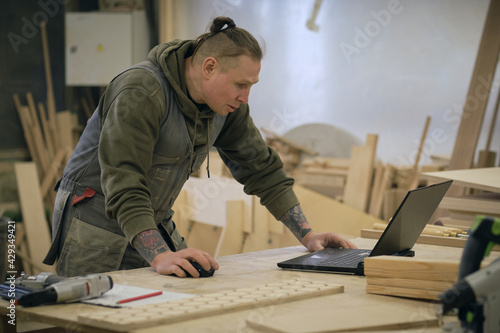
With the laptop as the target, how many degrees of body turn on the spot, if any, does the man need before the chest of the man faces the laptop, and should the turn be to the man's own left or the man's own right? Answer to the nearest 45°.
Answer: approximately 45° to the man's own left

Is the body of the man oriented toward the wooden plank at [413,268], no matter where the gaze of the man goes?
yes

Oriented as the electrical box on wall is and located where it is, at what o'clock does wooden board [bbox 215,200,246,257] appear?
The wooden board is roughly at 11 o'clock from the electrical box on wall.

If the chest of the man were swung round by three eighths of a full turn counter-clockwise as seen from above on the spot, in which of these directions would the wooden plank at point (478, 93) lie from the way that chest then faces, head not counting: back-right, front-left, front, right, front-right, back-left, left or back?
front-right

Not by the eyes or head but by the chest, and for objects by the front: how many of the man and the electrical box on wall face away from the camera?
0

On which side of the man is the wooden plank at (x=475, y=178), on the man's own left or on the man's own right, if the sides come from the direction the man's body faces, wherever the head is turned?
on the man's own left

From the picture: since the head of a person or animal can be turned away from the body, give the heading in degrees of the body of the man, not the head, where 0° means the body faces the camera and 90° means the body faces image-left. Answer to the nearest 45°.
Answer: approximately 315°

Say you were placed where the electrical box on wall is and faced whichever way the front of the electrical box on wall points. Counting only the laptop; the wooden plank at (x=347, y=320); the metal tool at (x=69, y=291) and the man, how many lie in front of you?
4

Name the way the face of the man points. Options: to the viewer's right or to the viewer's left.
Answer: to the viewer's right

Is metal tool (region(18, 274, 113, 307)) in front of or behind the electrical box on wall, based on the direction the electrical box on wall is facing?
in front

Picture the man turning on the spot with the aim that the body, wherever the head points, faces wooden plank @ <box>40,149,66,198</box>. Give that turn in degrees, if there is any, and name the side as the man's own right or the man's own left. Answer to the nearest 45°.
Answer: approximately 135° to the man's own left

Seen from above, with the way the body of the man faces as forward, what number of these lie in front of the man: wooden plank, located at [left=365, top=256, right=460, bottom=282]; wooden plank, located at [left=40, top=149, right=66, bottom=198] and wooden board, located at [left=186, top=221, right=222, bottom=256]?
1

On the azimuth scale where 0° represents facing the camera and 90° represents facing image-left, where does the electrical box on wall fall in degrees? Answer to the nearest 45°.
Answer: approximately 0°

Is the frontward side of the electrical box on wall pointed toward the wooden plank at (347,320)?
yes
